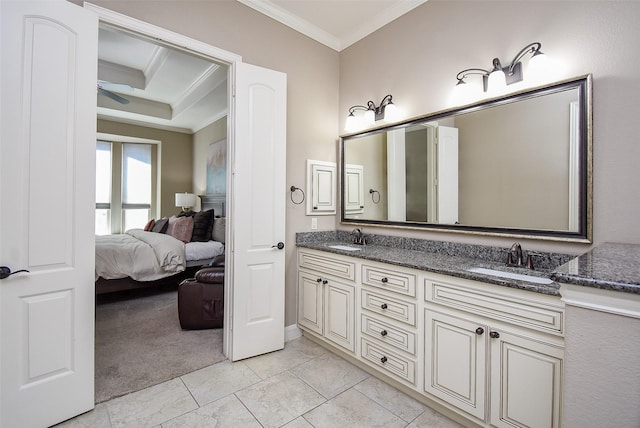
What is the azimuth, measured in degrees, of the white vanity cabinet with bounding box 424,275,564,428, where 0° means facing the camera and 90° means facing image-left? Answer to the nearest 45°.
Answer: approximately 45°

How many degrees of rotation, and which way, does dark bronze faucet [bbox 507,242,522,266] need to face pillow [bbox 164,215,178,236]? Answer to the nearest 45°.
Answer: approximately 45° to its right

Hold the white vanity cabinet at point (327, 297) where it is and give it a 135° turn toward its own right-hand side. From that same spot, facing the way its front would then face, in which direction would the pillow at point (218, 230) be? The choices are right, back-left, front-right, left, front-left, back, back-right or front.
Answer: front-left

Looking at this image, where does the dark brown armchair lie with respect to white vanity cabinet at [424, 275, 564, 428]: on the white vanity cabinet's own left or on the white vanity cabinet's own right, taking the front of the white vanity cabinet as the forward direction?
on the white vanity cabinet's own right

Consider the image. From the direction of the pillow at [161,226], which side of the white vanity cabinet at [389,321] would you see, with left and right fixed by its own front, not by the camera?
right

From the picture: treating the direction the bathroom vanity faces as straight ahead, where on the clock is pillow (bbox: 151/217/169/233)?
The pillow is roughly at 2 o'clock from the bathroom vanity.

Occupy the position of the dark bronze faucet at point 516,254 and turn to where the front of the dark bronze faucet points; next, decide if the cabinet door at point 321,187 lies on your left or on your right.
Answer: on your right

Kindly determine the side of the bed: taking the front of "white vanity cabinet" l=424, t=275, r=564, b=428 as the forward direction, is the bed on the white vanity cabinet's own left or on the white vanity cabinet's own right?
on the white vanity cabinet's own right
